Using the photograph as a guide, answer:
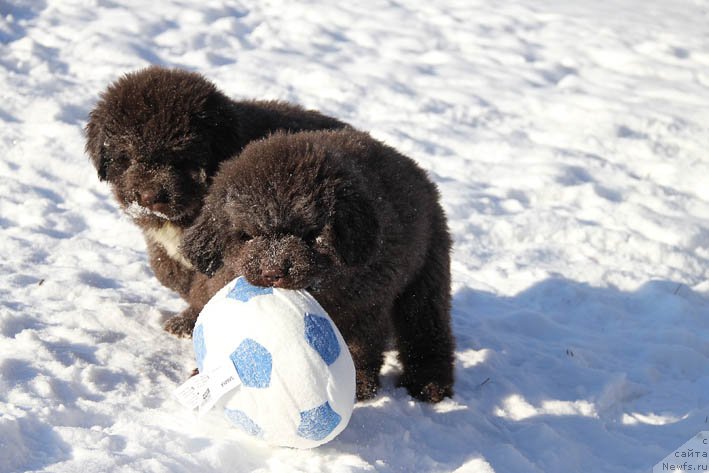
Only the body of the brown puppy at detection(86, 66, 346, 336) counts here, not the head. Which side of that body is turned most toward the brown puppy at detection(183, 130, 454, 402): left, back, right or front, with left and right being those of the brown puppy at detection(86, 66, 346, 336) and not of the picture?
left

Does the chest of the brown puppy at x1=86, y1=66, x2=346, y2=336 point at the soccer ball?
no

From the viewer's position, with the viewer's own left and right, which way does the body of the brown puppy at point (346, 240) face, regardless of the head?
facing the viewer and to the left of the viewer

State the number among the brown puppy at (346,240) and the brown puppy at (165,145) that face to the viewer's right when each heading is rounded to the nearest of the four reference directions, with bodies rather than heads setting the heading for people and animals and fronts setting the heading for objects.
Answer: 0

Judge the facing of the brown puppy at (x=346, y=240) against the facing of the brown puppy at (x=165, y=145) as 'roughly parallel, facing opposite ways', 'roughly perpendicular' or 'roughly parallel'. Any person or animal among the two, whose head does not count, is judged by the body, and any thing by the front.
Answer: roughly parallel

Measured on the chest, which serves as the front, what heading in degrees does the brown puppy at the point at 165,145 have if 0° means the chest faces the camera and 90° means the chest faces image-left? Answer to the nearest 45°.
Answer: approximately 45°

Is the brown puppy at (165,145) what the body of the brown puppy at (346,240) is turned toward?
no
